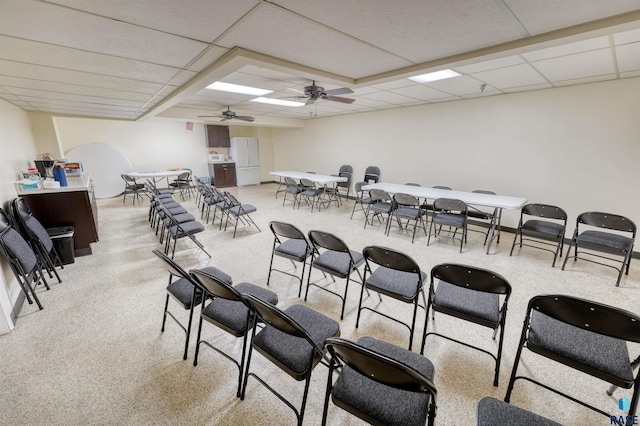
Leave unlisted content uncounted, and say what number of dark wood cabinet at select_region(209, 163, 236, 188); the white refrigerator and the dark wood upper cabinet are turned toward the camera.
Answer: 3

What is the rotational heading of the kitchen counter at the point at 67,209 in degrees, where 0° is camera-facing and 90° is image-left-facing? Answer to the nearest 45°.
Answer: approximately 270°

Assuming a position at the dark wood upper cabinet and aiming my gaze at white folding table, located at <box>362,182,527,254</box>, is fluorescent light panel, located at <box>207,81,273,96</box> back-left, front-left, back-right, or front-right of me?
front-right

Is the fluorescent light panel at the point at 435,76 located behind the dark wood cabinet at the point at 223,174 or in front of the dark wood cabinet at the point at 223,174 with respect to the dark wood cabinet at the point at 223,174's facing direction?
in front

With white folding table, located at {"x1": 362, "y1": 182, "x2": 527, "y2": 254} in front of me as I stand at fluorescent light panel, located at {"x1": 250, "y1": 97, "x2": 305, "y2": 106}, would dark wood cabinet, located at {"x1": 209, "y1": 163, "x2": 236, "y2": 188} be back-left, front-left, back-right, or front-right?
back-left

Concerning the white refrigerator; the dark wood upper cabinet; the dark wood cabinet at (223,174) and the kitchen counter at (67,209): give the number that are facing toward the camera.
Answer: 3

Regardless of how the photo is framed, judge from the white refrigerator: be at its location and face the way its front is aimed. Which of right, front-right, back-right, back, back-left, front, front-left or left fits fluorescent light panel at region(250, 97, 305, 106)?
front

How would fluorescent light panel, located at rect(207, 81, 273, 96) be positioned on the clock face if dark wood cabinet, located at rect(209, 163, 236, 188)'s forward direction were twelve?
The fluorescent light panel is roughly at 12 o'clock from the dark wood cabinet.

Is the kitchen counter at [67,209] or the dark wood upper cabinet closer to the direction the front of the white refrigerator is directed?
the kitchen counter

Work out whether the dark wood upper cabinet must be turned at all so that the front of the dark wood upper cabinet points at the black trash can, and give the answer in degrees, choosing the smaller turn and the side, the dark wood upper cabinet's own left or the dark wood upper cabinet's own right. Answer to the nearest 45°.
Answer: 0° — it already faces it

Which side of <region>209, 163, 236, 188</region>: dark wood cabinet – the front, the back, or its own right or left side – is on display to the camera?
front

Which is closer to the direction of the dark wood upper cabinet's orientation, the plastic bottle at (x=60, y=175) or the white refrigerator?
the plastic bottle

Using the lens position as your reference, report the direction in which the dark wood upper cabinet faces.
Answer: facing the viewer

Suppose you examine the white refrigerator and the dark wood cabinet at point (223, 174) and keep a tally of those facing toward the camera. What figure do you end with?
2

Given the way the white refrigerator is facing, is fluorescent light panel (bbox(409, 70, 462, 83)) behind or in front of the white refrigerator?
in front
